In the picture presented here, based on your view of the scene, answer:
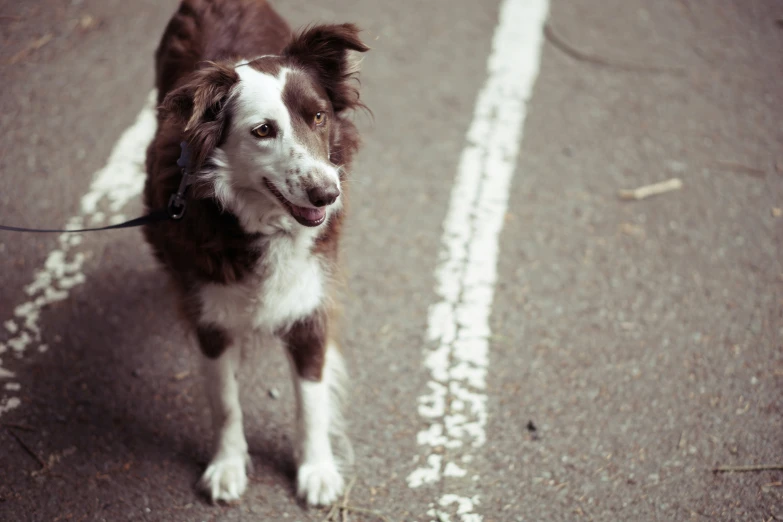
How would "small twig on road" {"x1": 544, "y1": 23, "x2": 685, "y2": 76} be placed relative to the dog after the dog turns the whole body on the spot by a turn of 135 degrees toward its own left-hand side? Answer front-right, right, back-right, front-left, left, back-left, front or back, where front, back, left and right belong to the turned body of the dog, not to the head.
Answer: front

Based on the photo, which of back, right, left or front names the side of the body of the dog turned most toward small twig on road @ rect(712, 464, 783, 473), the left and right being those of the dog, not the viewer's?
left

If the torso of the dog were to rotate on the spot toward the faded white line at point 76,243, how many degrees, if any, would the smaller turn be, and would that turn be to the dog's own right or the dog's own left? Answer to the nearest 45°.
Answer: approximately 135° to the dog's own right

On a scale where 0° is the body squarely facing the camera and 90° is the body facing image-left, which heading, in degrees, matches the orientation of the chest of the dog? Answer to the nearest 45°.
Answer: approximately 0°

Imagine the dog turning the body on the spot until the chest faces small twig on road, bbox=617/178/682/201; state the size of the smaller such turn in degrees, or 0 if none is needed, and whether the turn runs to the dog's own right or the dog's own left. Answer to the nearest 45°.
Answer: approximately 135° to the dog's own left
